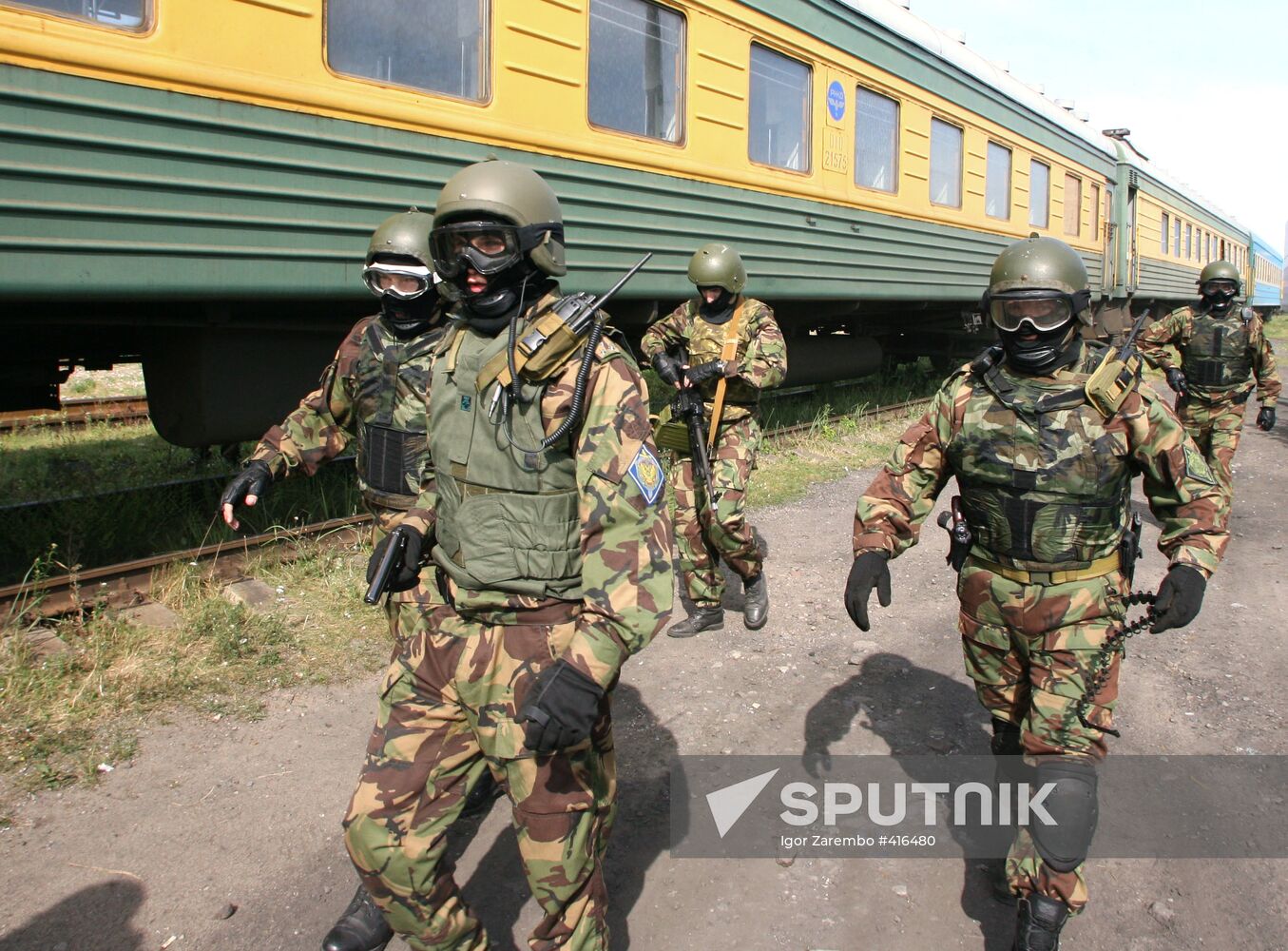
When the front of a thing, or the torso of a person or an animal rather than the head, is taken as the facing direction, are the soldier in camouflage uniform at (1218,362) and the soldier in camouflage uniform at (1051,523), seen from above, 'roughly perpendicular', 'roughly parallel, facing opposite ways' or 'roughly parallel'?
roughly parallel

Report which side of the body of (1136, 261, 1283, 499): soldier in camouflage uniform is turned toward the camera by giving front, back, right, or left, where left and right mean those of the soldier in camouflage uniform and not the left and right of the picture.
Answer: front

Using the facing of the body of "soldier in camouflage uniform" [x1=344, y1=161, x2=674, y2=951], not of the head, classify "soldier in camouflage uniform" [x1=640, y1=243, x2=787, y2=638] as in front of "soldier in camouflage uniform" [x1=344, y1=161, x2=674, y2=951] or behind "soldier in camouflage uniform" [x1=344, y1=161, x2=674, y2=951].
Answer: behind

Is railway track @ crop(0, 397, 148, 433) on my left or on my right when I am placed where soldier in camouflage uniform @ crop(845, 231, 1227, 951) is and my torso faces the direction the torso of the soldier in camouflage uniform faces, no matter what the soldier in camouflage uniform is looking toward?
on my right

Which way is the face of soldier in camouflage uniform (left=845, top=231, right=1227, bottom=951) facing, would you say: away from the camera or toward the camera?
toward the camera

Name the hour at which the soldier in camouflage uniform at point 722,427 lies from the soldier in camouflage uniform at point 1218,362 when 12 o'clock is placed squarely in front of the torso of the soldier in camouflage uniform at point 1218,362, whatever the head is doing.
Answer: the soldier in camouflage uniform at point 722,427 is roughly at 1 o'clock from the soldier in camouflage uniform at point 1218,362.

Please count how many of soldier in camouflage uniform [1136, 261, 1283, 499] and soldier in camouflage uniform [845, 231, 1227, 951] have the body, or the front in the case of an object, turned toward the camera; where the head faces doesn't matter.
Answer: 2

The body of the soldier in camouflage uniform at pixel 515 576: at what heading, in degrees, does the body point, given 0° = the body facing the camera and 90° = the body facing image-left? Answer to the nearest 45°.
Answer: approximately 45°

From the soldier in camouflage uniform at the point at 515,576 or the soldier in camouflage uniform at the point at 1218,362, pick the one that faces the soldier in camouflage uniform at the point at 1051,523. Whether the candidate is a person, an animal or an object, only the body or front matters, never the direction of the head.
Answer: the soldier in camouflage uniform at the point at 1218,362

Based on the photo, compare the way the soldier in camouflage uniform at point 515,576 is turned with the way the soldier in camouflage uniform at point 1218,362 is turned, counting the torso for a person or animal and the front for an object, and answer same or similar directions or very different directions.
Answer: same or similar directions

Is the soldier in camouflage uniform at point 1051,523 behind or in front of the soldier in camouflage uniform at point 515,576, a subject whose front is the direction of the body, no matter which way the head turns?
behind

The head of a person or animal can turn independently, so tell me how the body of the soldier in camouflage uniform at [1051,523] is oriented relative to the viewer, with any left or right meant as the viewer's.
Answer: facing the viewer

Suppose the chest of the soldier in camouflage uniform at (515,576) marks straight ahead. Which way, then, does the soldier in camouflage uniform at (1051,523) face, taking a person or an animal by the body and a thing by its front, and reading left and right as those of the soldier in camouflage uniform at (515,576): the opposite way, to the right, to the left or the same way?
the same way

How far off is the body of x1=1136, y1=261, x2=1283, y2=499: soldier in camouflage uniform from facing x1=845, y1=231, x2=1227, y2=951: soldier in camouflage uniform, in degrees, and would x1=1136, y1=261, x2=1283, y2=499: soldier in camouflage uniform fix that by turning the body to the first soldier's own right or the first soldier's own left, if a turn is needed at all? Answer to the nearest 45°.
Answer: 0° — they already face them
